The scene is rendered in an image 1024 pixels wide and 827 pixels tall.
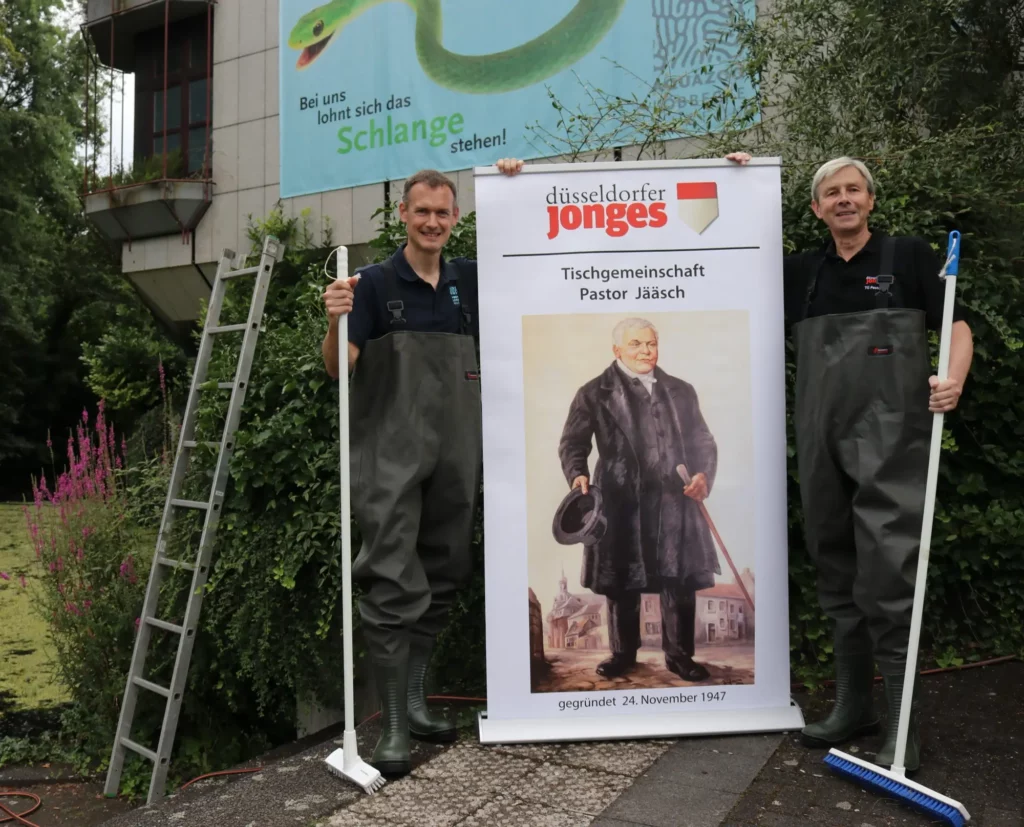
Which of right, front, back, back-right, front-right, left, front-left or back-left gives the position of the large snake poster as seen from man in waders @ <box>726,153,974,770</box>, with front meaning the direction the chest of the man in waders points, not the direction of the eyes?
back-right

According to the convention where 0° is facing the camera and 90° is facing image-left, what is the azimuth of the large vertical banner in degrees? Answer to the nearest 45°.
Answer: approximately 0°

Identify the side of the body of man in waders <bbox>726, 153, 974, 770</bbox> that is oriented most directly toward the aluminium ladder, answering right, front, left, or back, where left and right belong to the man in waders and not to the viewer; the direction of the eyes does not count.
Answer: right

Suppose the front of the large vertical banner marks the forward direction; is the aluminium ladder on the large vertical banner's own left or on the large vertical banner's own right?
on the large vertical banner's own right

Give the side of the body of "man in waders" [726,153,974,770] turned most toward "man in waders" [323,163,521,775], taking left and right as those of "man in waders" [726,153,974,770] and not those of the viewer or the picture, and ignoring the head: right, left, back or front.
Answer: right
